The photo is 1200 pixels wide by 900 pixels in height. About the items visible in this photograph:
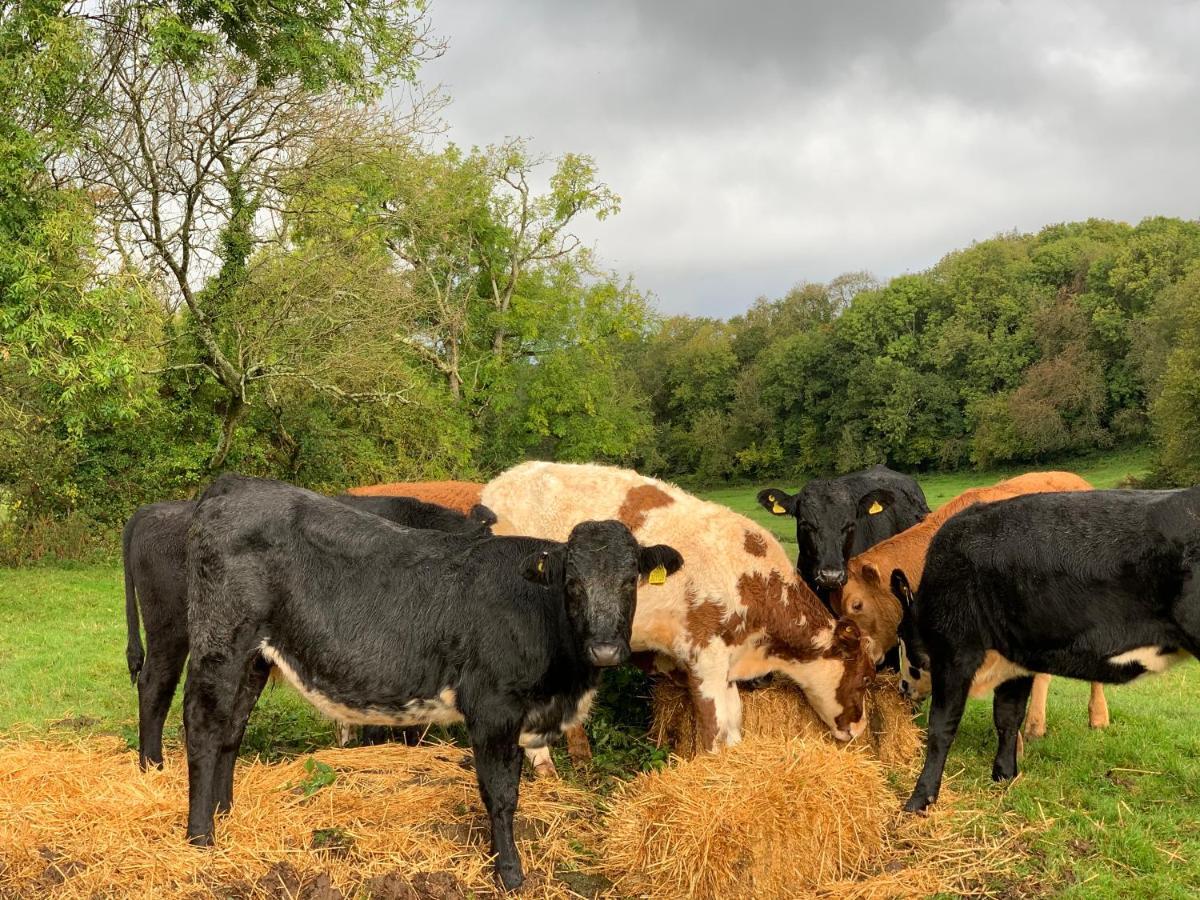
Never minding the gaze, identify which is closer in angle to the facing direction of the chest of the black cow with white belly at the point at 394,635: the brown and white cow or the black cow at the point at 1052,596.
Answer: the black cow

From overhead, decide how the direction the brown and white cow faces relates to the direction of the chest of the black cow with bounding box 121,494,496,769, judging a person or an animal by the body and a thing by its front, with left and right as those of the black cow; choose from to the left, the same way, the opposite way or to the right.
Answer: the same way

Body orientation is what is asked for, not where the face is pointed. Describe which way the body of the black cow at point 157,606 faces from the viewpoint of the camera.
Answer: to the viewer's right

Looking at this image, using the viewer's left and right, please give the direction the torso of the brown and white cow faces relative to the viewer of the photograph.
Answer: facing to the right of the viewer

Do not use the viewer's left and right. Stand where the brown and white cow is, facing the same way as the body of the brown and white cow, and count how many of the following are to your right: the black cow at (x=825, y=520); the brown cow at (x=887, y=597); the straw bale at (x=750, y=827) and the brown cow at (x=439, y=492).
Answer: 1

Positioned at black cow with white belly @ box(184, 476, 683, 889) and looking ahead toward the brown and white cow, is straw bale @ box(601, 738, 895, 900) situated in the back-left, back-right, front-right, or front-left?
front-right

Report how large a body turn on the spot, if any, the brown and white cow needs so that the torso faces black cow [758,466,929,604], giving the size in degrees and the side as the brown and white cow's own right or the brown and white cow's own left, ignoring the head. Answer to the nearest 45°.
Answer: approximately 45° to the brown and white cow's own left

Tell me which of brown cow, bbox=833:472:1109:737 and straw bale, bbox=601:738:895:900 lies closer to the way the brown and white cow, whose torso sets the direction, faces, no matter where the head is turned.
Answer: the brown cow

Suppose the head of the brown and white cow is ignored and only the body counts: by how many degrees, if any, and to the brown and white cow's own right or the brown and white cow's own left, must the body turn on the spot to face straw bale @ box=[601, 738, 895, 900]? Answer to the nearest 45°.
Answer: approximately 90° to the brown and white cow's own right

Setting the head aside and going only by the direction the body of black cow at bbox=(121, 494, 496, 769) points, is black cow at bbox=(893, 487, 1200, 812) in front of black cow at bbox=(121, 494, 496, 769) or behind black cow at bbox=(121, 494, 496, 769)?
in front

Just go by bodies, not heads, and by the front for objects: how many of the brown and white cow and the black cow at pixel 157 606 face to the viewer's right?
2

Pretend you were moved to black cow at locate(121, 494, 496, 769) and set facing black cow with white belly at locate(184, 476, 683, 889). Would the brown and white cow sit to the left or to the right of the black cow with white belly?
left

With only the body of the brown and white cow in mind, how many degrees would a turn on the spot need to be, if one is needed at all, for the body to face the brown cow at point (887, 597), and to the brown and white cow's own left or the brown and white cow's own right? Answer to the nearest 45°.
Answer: approximately 45° to the brown and white cow's own left

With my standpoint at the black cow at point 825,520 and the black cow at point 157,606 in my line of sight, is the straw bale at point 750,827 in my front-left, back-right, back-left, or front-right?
front-left

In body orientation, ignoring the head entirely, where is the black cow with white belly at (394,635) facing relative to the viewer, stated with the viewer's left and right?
facing the viewer and to the right of the viewer

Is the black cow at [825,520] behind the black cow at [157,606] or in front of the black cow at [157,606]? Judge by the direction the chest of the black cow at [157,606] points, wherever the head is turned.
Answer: in front

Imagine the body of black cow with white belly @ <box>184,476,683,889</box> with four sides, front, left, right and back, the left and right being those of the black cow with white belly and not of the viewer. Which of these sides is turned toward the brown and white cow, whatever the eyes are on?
left
